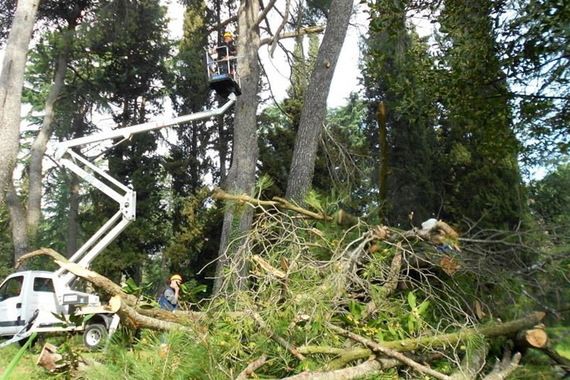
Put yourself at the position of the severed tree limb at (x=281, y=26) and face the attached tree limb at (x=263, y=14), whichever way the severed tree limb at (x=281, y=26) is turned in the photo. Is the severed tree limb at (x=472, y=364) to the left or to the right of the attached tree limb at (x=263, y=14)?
left

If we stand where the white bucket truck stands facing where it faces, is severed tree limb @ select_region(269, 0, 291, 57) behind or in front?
behind

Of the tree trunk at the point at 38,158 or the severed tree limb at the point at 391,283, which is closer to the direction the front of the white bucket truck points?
the tree trunk

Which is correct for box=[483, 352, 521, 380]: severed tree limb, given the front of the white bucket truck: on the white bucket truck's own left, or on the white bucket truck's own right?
on the white bucket truck's own left

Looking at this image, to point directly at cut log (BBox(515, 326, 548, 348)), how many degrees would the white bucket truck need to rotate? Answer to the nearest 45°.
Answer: approximately 135° to its left

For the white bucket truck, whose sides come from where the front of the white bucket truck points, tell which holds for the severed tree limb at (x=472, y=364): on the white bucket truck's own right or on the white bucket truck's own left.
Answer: on the white bucket truck's own left

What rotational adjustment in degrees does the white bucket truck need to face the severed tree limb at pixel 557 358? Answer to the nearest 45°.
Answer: approximately 135° to its left

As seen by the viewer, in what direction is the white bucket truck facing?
to the viewer's left
